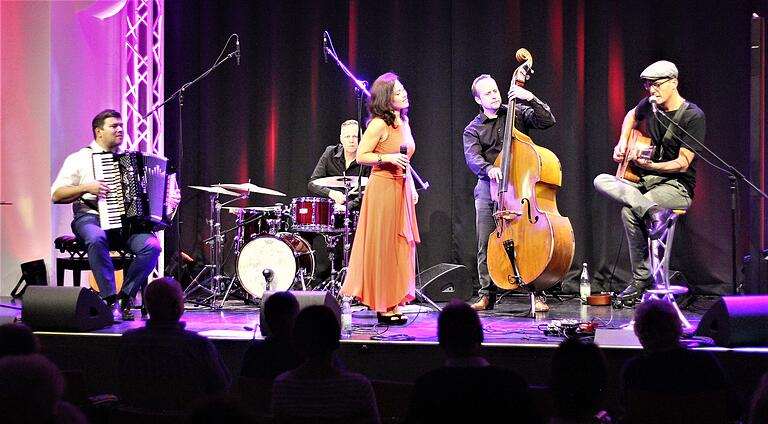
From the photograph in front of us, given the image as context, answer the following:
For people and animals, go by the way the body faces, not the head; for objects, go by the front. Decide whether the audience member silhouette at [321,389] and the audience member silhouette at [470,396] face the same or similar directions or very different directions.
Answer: same or similar directions

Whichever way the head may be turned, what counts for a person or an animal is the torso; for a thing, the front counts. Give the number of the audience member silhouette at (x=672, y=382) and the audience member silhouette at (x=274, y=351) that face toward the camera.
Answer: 0

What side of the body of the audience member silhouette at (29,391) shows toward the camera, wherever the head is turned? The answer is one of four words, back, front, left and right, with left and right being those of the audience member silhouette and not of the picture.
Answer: back

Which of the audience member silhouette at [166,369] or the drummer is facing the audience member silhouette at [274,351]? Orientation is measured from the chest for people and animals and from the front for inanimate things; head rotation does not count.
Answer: the drummer

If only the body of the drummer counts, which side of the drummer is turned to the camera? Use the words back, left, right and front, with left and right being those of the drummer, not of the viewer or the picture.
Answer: front

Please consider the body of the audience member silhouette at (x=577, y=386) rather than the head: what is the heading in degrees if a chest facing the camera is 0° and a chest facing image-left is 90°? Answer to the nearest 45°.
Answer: approximately 180°

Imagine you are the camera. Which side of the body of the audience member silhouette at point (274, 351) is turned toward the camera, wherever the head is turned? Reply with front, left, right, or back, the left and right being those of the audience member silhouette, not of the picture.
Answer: back

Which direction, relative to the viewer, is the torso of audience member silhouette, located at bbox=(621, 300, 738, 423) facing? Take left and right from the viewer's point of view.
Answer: facing away from the viewer

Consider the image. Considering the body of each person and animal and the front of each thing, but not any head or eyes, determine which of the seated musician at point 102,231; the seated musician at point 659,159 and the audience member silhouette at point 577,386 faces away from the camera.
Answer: the audience member silhouette

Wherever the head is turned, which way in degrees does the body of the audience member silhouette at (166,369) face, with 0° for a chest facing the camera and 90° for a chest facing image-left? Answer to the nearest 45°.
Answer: approximately 180°

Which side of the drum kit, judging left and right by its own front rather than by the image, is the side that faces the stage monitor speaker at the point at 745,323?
left

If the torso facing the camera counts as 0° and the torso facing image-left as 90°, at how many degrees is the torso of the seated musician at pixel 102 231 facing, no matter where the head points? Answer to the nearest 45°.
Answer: approximately 315°

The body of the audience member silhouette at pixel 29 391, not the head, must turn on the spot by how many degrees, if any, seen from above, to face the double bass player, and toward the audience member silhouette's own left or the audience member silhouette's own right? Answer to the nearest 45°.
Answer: approximately 45° to the audience member silhouette's own right

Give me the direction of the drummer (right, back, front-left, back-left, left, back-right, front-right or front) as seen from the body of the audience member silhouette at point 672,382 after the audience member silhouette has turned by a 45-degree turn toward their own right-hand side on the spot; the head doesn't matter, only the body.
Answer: left

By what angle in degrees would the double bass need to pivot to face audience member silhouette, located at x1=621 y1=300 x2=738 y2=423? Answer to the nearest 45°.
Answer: approximately 45° to its left

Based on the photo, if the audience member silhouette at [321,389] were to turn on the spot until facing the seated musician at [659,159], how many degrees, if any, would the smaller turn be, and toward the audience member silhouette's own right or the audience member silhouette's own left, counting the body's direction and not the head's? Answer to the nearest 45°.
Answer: approximately 45° to the audience member silhouette's own right

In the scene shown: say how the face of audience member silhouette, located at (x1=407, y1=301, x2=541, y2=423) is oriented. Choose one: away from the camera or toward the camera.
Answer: away from the camera

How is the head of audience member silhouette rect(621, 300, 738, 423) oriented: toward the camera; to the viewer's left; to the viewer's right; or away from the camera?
away from the camera

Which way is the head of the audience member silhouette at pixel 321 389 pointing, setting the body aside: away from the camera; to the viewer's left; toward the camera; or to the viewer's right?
away from the camera
